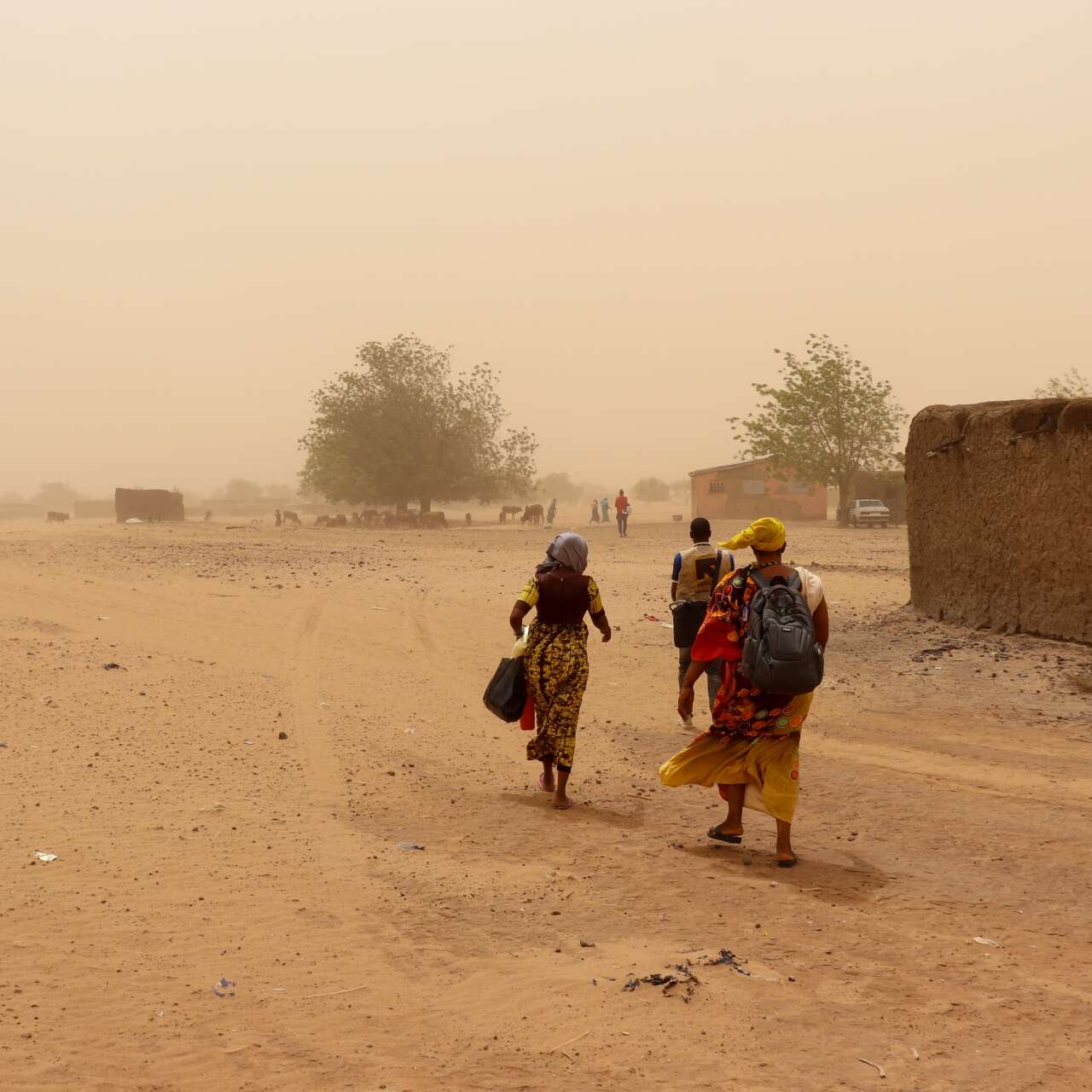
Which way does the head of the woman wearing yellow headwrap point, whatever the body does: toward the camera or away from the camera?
away from the camera

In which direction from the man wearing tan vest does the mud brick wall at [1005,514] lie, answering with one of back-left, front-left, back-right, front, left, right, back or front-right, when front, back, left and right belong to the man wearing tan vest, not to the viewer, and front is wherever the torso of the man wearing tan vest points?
front-right

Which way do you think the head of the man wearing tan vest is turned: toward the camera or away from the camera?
away from the camera

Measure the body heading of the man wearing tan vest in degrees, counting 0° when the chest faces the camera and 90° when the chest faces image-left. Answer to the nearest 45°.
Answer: approximately 180°

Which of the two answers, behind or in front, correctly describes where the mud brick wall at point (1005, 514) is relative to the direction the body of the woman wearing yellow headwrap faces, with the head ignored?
in front

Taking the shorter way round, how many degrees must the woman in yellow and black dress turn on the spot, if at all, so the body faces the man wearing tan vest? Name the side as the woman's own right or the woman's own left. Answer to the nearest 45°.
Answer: approximately 45° to the woman's own right

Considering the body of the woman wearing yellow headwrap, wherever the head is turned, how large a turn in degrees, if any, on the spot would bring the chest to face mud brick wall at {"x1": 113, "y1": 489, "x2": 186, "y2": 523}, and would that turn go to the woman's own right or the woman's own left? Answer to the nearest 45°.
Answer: approximately 45° to the woman's own left

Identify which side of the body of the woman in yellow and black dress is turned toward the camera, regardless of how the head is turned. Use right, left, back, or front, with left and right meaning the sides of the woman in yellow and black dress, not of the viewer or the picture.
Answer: back

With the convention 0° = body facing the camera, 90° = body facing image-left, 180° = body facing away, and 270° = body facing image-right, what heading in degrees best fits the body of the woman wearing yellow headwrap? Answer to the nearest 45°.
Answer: approximately 180°

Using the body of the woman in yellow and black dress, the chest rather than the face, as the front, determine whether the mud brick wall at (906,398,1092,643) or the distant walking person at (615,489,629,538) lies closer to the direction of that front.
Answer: the distant walking person
